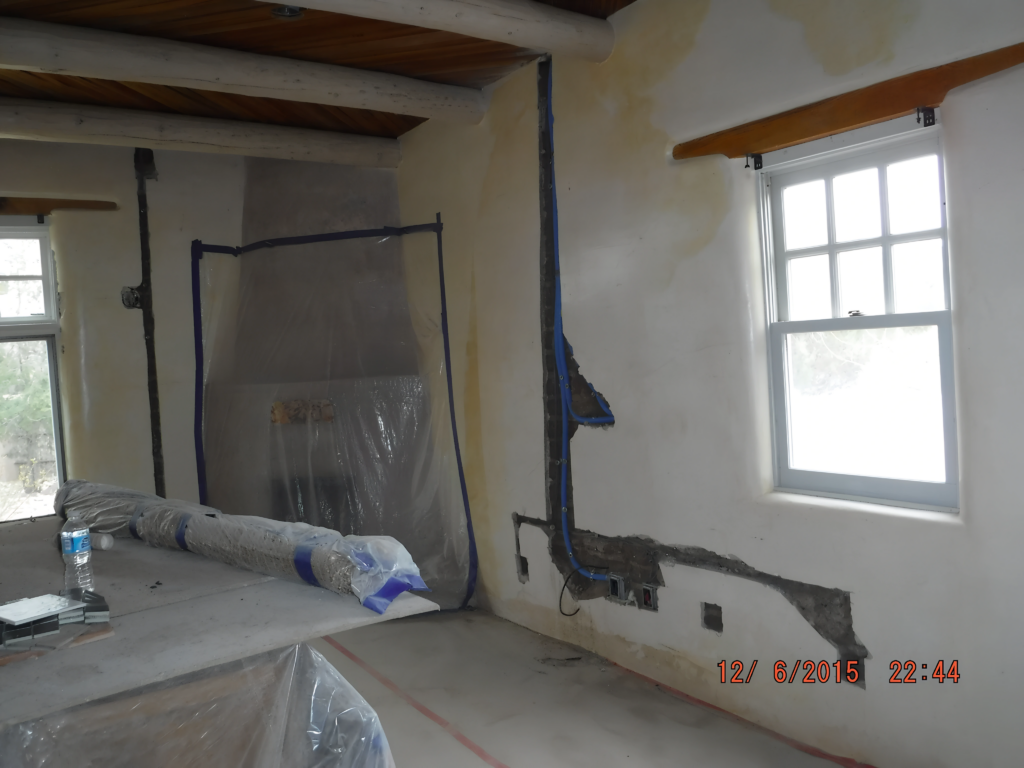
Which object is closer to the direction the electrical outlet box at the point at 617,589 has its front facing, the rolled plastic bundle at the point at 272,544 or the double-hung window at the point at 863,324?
the rolled plastic bundle

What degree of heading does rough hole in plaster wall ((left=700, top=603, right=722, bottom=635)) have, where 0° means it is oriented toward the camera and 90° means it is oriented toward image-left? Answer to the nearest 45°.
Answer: approximately 45°

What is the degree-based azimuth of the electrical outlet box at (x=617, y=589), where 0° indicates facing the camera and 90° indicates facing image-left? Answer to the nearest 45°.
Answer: approximately 45°

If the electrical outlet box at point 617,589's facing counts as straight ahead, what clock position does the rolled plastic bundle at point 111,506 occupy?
The rolled plastic bundle is roughly at 1 o'clock from the electrical outlet box.

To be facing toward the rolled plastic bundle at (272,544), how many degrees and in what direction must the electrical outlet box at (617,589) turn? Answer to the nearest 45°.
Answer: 0° — it already faces it
